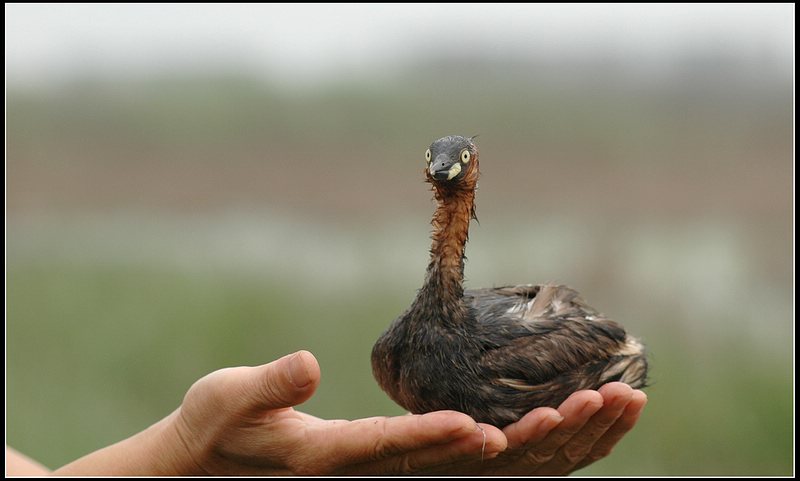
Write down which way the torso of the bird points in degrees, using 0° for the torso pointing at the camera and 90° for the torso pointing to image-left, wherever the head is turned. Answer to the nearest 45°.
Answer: approximately 45°
